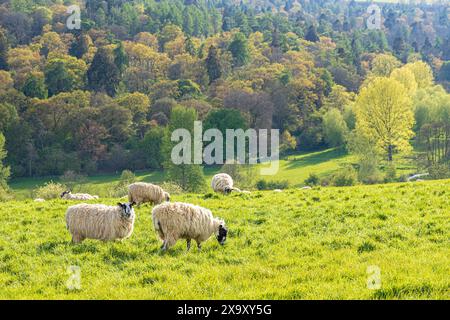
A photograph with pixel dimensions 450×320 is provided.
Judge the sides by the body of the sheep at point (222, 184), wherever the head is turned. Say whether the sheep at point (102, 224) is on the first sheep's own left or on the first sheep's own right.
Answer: on the first sheep's own right

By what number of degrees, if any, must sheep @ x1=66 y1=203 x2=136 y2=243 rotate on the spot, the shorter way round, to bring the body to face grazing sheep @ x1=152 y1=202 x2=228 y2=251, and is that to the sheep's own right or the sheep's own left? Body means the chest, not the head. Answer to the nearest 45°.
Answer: approximately 45° to the sheep's own right

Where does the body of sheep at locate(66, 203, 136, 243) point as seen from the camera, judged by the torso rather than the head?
to the viewer's right

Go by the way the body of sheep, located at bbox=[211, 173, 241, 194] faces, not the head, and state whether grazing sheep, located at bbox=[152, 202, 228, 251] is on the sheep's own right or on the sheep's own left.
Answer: on the sheep's own right

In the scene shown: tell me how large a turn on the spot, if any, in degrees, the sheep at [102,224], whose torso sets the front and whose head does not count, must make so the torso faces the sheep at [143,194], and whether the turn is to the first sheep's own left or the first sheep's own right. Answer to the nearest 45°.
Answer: approximately 90° to the first sheep's own left

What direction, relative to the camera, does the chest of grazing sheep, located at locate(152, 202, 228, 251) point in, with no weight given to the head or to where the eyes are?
to the viewer's right

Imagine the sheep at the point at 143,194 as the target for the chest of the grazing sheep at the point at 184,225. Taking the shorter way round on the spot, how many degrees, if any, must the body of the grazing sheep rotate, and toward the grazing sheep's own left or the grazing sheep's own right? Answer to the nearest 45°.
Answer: approximately 90° to the grazing sheep's own left

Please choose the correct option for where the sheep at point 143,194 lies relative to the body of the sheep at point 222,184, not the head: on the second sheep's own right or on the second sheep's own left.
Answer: on the second sheep's own right
